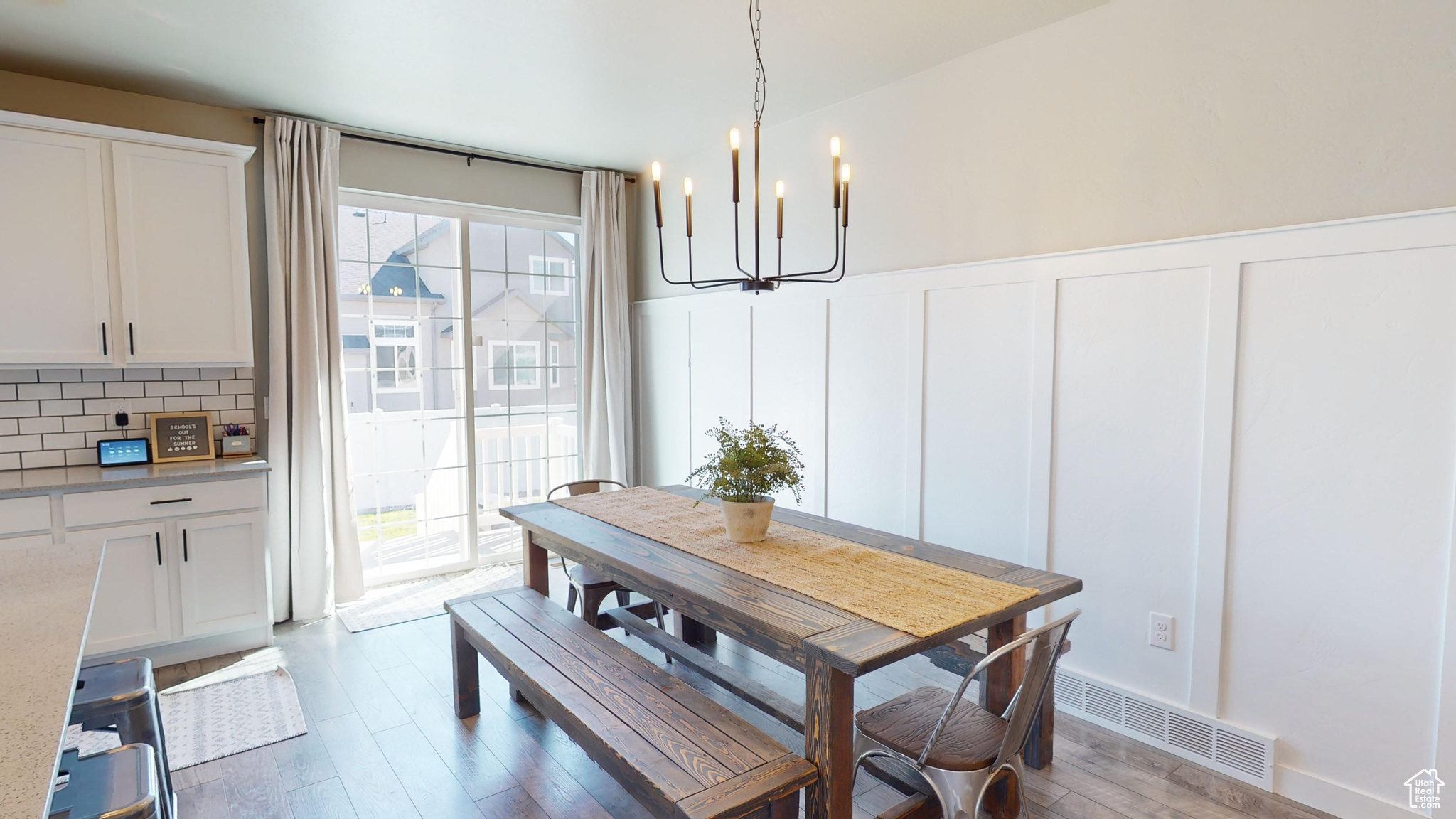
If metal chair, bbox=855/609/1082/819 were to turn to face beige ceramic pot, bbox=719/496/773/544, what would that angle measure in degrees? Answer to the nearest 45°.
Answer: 0° — it already faces it

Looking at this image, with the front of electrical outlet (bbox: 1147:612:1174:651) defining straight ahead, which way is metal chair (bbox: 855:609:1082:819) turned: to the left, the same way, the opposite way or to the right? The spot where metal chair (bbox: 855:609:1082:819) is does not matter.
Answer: to the right

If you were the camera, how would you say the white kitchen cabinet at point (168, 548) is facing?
facing the viewer

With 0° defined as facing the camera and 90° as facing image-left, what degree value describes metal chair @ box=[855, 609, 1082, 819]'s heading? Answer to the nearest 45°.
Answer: approximately 135°

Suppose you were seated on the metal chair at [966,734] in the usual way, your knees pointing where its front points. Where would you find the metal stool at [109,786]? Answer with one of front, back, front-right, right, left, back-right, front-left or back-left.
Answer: left

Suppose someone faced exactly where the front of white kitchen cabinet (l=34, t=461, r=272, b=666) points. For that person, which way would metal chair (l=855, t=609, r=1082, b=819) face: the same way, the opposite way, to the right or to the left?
the opposite way

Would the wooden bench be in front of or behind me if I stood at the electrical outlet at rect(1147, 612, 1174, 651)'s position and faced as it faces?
in front

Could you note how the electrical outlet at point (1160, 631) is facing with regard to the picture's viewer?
facing the viewer and to the left of the viewer

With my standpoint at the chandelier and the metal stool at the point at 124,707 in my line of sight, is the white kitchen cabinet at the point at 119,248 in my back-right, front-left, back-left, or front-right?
front-right

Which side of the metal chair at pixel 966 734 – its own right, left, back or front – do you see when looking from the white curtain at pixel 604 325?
front

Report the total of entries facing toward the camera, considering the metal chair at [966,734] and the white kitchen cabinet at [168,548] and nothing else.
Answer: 1

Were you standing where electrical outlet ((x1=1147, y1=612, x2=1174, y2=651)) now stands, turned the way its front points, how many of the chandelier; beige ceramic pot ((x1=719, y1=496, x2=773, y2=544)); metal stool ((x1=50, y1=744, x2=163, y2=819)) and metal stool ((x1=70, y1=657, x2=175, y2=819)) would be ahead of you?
4

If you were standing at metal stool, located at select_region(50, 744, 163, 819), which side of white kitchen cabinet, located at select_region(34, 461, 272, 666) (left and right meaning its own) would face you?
front

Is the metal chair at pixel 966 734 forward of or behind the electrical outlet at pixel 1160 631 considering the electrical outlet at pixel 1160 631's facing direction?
forward
